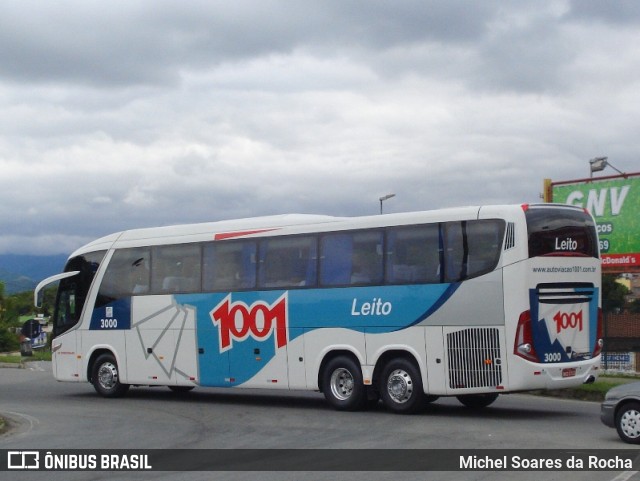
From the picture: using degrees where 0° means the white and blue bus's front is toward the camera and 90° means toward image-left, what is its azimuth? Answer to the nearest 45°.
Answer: approximately 135°
